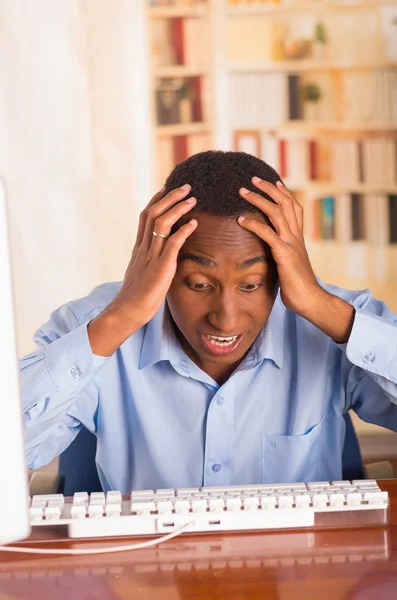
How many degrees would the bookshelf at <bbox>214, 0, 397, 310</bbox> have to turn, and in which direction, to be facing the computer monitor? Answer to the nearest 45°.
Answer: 0° — it already faces it

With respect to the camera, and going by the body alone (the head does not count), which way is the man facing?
toward the camera

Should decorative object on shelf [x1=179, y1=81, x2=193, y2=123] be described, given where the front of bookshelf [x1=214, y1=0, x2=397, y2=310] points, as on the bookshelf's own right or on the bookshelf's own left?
on the bookshelf's own right

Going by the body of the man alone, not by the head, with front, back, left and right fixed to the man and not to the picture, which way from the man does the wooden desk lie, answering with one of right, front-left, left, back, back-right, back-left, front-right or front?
front

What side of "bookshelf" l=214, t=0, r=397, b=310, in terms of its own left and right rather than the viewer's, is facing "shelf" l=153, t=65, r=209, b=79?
right

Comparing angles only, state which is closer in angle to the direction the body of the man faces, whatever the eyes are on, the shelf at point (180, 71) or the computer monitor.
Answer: the computer monitor

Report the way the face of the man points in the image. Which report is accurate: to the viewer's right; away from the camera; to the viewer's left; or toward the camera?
toward the camera

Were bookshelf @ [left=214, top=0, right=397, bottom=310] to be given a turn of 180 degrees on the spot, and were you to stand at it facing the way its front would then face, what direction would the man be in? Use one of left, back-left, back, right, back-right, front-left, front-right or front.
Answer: back

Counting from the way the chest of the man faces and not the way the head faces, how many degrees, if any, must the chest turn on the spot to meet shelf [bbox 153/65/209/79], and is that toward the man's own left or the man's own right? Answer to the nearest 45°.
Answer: approximately 180°

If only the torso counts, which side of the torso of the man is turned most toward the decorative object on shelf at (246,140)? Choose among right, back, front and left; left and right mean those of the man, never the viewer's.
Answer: back

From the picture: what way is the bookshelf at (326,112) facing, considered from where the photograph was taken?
facing the viewer

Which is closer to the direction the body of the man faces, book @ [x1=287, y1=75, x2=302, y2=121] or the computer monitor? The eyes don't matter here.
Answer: the computer monitor

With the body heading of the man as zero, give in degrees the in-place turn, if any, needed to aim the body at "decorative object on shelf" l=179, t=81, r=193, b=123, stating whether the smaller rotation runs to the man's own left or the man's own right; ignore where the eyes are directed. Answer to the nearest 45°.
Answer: approximately 180°

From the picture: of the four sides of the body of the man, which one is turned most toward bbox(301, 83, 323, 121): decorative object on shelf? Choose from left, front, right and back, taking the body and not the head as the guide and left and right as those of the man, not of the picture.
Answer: back

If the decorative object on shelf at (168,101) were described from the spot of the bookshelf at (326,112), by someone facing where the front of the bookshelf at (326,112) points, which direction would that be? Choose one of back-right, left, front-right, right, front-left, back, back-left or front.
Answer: right

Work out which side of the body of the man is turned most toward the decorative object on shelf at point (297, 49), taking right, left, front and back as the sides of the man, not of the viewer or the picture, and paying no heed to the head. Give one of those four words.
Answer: back
